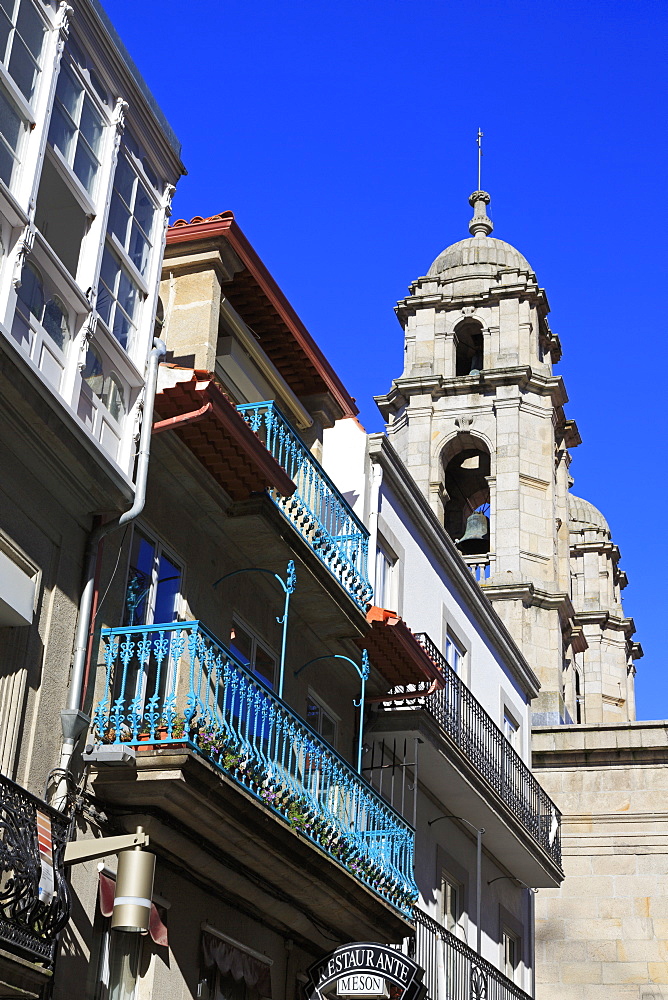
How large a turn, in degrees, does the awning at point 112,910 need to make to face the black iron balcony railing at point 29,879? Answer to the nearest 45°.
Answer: approximately 45° to its right

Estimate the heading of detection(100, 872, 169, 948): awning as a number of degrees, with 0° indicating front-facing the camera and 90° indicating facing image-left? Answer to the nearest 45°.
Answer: approximately 315°

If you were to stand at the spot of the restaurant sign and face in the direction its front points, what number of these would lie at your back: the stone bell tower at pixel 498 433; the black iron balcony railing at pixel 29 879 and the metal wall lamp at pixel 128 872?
1

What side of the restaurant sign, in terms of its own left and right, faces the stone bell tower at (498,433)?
back

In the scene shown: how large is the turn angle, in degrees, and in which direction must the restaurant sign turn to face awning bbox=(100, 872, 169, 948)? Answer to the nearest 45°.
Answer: approximately 45° to its right

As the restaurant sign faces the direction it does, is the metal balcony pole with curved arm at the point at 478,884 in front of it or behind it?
behind

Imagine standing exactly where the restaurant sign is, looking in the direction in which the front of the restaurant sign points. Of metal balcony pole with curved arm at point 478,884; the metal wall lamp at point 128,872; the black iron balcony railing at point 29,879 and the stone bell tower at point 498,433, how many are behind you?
2

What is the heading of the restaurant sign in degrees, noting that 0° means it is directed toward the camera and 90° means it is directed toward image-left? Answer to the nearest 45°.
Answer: approximately 0°

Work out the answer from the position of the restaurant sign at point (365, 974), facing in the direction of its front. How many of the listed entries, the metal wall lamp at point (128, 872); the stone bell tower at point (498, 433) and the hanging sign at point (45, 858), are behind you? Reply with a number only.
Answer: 1

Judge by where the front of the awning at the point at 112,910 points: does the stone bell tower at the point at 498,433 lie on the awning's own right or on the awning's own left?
on the awning's own left

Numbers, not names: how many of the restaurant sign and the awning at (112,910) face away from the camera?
0

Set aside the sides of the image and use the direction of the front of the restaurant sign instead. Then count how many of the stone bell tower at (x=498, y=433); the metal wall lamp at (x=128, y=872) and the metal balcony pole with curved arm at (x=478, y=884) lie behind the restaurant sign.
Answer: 2
